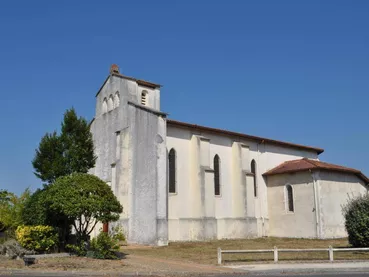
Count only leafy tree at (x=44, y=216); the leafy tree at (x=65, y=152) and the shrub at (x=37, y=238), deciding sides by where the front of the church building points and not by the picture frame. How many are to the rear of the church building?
0

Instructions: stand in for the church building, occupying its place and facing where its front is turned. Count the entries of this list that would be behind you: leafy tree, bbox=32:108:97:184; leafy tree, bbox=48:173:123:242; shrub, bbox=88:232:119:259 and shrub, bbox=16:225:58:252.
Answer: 0

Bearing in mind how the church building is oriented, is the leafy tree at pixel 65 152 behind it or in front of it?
in front

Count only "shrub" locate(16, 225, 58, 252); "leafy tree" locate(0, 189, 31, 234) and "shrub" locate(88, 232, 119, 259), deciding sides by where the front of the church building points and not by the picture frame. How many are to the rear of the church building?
0

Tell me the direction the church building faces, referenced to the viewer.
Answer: facing the viewer and to the left of the viewer

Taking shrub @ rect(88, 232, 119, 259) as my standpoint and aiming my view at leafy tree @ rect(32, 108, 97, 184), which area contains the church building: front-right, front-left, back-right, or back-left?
front-right

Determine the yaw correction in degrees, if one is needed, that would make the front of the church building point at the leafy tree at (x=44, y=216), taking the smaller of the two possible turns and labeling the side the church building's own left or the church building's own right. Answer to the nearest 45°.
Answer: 0° — it already faces it

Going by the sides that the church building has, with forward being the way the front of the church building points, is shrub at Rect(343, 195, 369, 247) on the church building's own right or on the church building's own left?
on the church building's own left

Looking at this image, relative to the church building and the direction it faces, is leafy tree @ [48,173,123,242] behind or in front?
in front

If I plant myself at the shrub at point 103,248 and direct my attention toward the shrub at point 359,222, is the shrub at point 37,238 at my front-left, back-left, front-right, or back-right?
back-left

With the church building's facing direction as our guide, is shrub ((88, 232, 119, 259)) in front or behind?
in front

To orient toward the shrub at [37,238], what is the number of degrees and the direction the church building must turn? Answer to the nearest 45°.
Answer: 0° — it already faces it
